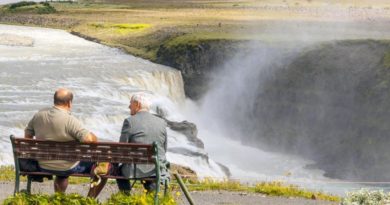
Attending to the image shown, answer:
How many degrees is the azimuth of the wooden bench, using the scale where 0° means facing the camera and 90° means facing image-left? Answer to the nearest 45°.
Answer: approximately 180°
